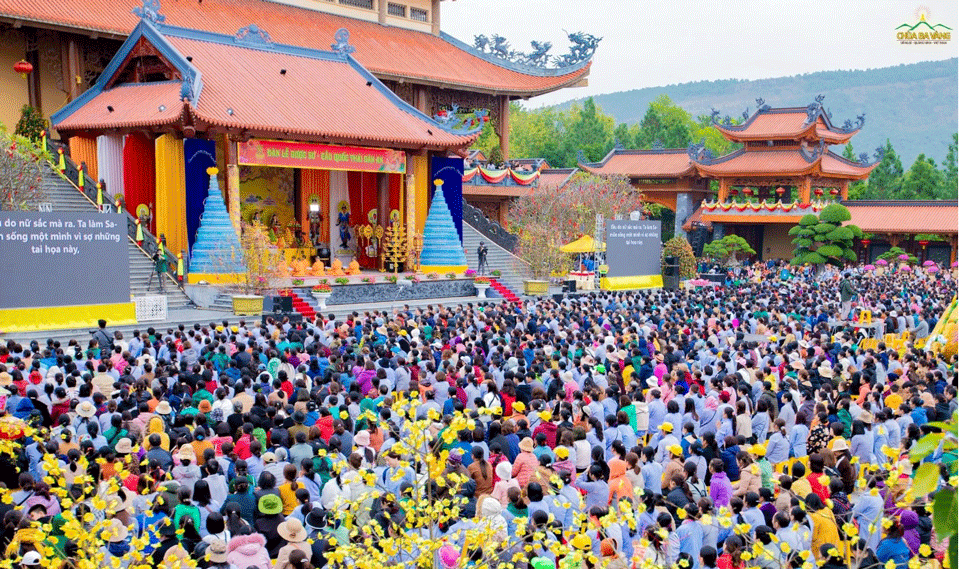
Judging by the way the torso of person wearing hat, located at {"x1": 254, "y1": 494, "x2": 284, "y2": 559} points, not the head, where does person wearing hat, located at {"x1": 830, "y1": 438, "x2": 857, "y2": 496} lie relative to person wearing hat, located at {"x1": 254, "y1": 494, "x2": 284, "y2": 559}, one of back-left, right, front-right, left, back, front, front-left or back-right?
right

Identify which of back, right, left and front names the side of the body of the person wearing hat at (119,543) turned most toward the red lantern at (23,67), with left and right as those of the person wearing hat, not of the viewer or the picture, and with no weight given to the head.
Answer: front

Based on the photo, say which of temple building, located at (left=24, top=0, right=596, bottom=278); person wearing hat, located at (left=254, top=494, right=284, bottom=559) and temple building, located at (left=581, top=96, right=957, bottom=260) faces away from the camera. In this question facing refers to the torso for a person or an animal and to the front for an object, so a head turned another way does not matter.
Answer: the person wearing hat

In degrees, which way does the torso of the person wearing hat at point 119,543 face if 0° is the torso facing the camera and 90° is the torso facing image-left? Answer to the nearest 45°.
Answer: approximately 180°

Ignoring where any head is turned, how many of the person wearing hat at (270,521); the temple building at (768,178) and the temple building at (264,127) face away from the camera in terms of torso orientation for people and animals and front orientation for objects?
1

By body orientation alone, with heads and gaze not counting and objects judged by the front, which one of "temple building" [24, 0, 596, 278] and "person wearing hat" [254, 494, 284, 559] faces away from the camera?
the person wearing hat

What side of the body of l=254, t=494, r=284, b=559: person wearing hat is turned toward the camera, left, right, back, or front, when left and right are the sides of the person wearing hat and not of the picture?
back

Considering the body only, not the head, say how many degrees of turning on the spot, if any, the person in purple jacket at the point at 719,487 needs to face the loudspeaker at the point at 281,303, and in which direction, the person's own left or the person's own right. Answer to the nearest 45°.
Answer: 0° — they already face it

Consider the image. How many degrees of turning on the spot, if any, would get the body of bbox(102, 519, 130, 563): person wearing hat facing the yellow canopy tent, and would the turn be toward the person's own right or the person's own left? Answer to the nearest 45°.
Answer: approximately 45° to the person's own right

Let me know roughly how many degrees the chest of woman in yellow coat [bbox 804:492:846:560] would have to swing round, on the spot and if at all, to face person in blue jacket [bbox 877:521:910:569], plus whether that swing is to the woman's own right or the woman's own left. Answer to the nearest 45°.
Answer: approximately 180°

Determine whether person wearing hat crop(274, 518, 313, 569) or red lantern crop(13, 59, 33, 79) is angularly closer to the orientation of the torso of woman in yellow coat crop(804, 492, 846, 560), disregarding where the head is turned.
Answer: the red lantern

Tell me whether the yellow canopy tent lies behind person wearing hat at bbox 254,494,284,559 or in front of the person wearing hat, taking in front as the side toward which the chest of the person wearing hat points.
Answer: in front

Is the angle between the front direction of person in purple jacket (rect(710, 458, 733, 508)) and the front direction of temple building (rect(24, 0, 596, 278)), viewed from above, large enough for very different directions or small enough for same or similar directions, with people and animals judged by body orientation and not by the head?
very different directions

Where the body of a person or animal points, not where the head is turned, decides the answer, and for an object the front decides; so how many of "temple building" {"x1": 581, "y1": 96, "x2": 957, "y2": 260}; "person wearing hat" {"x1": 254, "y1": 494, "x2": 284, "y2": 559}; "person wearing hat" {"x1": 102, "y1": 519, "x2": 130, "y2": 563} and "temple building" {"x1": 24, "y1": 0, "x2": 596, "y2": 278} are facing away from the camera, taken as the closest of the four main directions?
2

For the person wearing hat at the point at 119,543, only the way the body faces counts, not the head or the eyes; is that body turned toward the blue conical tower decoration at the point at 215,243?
yes

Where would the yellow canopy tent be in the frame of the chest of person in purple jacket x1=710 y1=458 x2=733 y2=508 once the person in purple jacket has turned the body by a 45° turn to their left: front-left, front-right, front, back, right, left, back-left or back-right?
right
